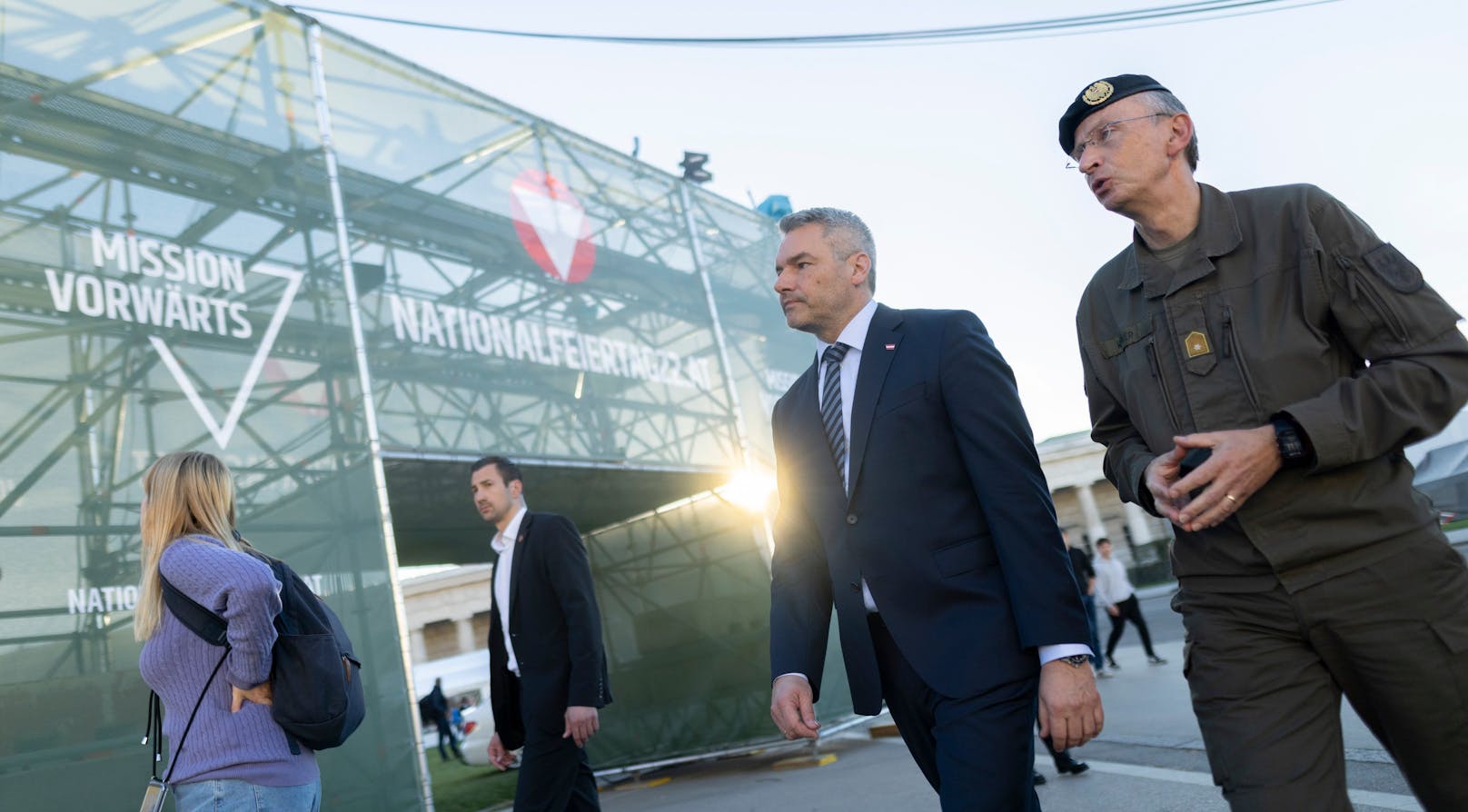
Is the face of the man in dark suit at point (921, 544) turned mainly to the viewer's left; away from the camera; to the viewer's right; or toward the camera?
to the viewer's left

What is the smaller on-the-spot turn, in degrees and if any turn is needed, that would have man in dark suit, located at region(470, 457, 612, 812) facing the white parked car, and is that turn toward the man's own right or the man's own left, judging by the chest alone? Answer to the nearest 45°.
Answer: approximately 135° to the man's own right

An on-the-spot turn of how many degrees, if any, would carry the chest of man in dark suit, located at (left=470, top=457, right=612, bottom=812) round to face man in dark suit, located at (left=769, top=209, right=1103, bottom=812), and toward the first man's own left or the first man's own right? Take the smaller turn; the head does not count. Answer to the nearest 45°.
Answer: approximately 45° to the first man's own left

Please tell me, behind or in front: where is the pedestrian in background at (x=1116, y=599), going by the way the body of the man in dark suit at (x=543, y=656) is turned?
behind

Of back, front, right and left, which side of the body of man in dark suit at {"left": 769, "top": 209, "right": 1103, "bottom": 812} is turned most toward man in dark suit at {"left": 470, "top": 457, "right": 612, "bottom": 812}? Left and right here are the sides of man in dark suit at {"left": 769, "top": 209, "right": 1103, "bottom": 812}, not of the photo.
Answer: right

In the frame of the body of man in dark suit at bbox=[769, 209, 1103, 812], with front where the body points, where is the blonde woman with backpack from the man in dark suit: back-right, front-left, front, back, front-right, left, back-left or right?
front-right

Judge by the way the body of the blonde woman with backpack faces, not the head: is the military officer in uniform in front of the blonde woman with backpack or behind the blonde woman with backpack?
behind

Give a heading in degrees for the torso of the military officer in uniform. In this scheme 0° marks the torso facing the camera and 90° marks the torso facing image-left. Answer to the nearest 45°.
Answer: approximately 45°

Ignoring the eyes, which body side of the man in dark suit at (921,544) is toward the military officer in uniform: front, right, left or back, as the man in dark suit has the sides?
left

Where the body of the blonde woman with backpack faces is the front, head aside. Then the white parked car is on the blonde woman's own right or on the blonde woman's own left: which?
on the blonde woman's own right
